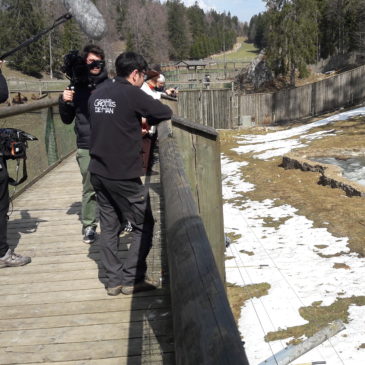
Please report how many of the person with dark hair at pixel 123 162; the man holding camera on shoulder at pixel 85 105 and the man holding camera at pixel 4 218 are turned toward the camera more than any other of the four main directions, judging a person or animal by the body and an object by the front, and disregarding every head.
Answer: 1

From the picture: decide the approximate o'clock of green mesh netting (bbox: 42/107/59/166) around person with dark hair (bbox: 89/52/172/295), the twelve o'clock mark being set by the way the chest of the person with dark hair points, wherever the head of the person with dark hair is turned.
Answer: The green mesh netting is roughly at 10 o'clock from the person with dark hair.

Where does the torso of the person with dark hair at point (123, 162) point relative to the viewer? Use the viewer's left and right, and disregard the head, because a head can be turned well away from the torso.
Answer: facing away from the viewer and to the right of the viewer

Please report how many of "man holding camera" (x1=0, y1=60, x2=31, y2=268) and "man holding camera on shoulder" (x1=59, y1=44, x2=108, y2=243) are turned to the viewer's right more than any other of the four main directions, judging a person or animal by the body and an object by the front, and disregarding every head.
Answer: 1

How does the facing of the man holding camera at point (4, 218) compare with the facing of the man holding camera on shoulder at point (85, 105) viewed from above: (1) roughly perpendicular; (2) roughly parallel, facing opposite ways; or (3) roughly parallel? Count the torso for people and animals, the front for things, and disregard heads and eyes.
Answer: roughly perpendicular

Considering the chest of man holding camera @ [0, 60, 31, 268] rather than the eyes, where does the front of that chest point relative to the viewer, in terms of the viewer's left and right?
facing to the right of the viewer

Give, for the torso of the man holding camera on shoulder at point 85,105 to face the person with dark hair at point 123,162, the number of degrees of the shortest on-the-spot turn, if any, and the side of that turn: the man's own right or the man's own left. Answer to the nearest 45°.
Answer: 0° — they already face them

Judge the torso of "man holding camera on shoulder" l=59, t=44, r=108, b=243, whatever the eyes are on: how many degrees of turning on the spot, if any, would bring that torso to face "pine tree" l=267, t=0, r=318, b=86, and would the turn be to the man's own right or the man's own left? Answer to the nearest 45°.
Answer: approximately 135° to the man's own left

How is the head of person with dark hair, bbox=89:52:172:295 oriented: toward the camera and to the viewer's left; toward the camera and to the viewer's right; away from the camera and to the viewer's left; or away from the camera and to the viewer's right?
away from the camera and to the viewer's right
